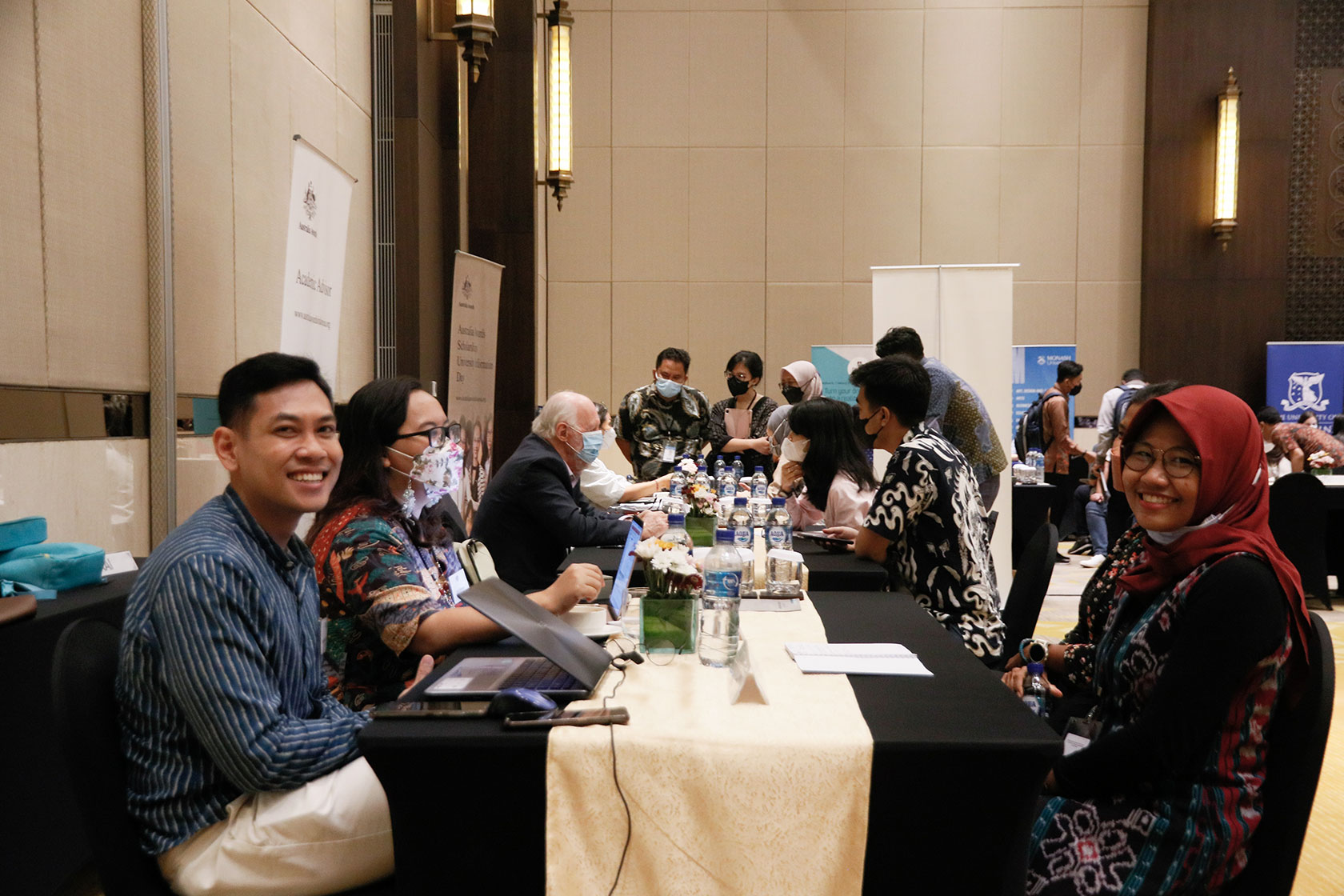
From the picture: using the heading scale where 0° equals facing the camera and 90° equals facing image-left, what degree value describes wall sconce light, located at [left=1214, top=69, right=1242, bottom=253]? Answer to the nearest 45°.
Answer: approximately 0°

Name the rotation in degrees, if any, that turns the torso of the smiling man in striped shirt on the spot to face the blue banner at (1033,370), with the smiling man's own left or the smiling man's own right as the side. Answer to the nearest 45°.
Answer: approximately 45° to the smiling man's own left

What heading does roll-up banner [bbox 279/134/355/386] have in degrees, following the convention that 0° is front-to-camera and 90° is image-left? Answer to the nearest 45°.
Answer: approximately 315°

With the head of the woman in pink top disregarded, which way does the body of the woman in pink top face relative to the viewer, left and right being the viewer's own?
facing to the left of the viewer

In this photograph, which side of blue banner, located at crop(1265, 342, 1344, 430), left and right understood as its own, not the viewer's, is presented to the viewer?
front

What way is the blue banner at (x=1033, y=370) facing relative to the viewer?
toward the camera

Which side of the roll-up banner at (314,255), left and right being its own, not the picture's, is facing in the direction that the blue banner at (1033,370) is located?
left

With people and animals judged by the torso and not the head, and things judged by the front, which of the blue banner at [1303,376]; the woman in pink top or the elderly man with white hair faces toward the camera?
the blue banner

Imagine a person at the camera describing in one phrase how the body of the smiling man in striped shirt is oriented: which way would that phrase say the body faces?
to the viewer's right

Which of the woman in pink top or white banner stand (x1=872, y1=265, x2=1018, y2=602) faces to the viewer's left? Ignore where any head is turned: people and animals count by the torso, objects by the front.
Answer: the woman in pink top

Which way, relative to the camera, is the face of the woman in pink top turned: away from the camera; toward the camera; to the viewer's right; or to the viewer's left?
to the viewer's left

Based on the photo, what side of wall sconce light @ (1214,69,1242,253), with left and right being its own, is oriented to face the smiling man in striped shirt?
front

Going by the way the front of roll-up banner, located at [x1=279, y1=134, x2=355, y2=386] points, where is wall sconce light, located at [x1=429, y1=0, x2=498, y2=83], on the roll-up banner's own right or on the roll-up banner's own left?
on the roll-up banner's own left

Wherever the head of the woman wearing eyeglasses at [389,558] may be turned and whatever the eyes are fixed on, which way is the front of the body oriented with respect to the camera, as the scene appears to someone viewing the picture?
to the viewer's right
